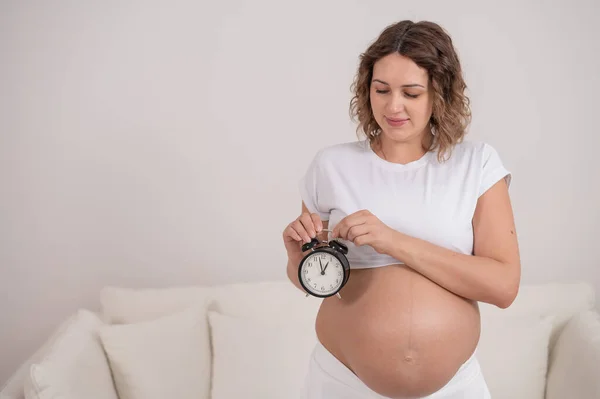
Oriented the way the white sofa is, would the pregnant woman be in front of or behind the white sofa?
in front

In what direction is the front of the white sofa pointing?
toward the camera

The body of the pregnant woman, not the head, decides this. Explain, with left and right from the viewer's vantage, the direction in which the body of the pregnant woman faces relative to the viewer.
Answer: facing the viewer

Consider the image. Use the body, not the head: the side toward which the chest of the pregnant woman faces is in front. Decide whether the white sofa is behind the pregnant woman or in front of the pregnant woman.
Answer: behind

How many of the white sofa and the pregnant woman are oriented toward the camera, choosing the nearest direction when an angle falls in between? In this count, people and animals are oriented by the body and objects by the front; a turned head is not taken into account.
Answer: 2

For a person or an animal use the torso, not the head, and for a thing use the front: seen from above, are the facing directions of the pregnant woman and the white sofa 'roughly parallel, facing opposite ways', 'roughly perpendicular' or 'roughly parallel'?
roughly parallel
